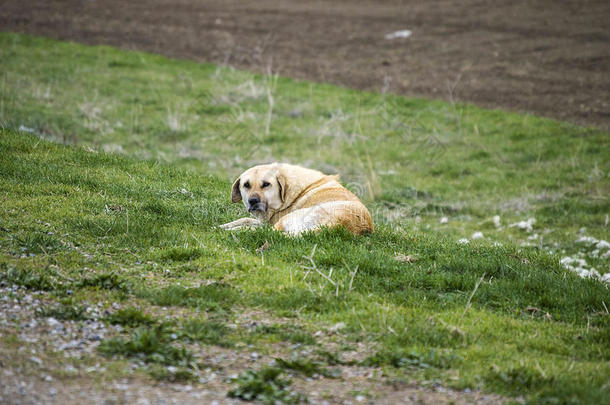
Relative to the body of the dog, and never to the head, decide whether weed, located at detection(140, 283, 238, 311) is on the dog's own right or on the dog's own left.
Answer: on the dog's own left

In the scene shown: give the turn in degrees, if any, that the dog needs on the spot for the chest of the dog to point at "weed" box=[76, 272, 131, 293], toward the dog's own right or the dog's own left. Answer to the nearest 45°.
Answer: approximately 45° to the dog's own left

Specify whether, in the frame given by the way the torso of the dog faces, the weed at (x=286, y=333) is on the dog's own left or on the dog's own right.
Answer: on the dog's own left

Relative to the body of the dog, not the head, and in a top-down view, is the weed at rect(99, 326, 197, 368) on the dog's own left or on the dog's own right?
on the dog's own left

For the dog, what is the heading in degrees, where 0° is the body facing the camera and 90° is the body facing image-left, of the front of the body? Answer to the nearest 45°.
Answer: approximately 90°

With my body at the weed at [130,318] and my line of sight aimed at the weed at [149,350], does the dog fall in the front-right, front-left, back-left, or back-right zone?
back-left

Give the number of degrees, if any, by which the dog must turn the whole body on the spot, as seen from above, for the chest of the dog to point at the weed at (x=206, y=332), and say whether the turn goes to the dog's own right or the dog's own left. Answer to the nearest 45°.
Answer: approximately 90° to the dog's own left

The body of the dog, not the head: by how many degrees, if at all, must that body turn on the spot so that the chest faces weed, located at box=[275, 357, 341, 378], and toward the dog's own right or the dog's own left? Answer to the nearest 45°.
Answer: approximately 90° to the dog's own left
